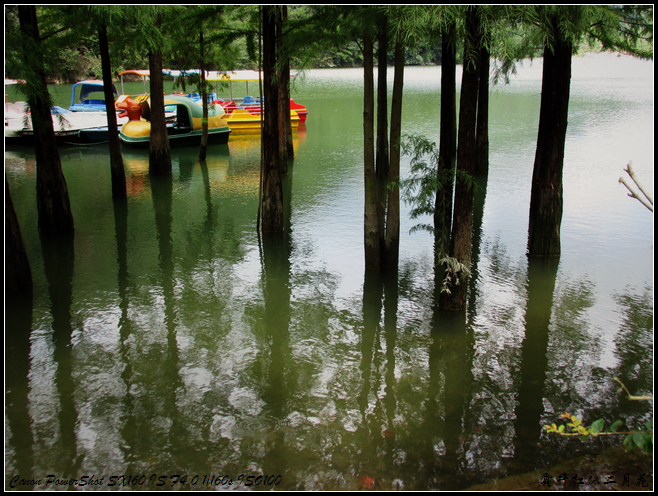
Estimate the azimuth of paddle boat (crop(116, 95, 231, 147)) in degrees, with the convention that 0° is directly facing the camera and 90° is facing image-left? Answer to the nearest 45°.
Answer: approximately 90°

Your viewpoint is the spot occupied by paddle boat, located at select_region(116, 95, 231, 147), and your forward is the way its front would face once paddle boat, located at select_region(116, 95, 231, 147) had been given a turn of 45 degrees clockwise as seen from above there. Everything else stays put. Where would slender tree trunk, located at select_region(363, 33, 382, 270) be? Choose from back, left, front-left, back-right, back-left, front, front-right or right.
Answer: back-left

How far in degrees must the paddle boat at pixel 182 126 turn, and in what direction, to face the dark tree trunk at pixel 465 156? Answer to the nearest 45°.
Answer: approximately 90° to its left

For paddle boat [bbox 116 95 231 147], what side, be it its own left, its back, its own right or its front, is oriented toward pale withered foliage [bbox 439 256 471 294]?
left

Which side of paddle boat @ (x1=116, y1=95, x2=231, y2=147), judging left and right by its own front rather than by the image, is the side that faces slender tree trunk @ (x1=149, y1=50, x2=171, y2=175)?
left

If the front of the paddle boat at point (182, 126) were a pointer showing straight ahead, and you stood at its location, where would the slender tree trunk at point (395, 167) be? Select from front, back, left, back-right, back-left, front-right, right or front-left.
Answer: left

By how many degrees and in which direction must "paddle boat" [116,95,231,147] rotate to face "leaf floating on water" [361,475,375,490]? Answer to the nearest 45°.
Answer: approximately 90° to its left

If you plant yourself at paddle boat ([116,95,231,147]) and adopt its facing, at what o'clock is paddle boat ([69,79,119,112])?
paddle boat ([69,79,119,112]) is roughly at 2 o'clock from paddle boat ([116,95,231,147]).

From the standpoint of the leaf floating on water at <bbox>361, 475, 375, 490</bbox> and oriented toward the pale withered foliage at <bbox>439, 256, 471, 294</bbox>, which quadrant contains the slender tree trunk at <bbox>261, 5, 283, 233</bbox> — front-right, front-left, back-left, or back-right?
front-left
